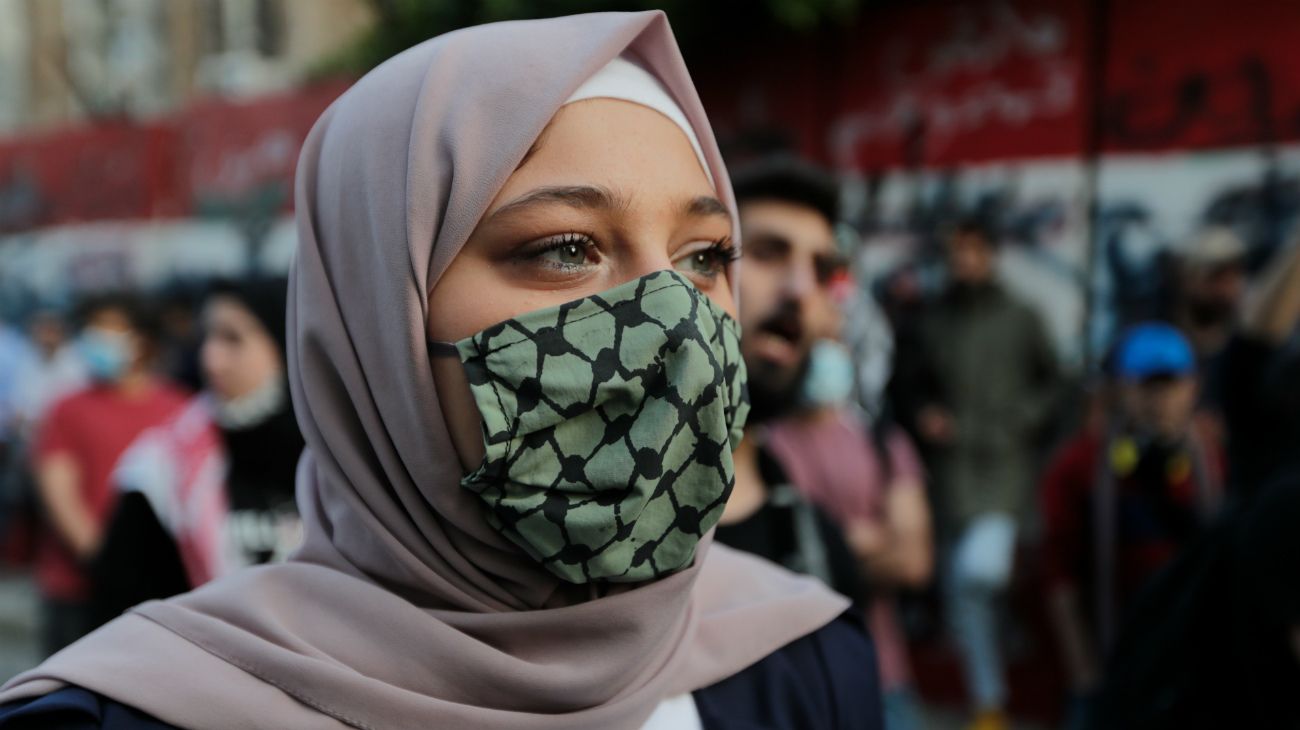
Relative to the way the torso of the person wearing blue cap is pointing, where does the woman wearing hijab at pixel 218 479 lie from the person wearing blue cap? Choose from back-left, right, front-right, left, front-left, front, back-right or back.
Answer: front-right

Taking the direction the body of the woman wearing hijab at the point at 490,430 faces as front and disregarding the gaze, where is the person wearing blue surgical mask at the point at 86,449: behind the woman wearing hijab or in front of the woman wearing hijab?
behind

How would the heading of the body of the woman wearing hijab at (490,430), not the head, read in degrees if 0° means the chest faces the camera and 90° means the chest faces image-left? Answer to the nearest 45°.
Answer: approximately 315°

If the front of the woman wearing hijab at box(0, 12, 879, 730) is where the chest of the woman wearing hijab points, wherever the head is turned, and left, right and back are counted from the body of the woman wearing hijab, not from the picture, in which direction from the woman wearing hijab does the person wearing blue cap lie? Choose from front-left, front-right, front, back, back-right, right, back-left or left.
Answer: left

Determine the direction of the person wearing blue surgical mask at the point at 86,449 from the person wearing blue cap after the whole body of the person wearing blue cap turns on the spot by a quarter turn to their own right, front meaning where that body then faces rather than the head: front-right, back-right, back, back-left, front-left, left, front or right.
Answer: front

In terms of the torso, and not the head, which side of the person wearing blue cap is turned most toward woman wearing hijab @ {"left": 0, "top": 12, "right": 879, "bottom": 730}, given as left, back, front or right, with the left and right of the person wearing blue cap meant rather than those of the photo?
front

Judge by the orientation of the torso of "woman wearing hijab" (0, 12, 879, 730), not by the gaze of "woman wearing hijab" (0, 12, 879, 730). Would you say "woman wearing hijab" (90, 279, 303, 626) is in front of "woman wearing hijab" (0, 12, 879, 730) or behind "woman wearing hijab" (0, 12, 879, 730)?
behind

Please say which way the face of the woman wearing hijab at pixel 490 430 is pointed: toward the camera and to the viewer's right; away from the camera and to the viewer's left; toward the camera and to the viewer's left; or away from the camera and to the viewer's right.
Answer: toward the camera and to the viewer's right

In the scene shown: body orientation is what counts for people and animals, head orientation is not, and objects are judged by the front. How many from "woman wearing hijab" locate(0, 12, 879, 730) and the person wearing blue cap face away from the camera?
0
